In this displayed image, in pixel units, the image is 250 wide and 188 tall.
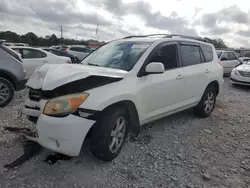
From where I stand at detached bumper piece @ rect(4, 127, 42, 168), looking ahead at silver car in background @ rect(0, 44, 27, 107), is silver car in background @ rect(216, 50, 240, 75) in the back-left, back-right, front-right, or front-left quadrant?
front-right

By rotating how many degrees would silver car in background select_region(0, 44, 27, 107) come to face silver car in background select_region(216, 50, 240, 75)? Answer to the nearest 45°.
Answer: approximately 180°

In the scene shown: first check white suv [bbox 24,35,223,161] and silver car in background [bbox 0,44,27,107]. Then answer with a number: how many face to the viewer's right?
0

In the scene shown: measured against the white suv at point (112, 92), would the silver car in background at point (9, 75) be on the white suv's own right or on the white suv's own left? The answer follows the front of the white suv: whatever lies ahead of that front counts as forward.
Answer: on the white suv's own right

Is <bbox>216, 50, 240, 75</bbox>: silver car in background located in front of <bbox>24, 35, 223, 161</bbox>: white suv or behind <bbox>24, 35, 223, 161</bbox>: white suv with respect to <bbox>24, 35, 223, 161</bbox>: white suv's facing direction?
behind

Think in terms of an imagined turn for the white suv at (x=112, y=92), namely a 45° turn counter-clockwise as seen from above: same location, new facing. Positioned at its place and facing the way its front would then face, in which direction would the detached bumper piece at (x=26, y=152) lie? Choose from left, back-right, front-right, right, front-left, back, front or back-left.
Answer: right

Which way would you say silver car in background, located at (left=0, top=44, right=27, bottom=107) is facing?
to the viewer's left

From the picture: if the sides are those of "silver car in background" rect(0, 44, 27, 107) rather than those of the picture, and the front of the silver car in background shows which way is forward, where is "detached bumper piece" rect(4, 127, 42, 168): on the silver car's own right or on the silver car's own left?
on the silver car's own left

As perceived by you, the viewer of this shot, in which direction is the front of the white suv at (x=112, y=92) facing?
facing the viewer and to the left of the viewer
